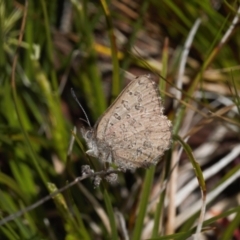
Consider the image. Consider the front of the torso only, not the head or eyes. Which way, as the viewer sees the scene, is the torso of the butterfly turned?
to the viewer's left
